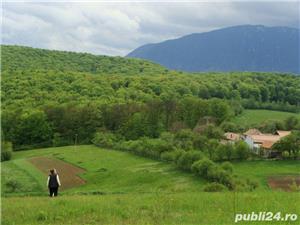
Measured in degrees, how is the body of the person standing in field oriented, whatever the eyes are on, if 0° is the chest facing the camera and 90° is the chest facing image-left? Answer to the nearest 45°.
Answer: approximately 180°
